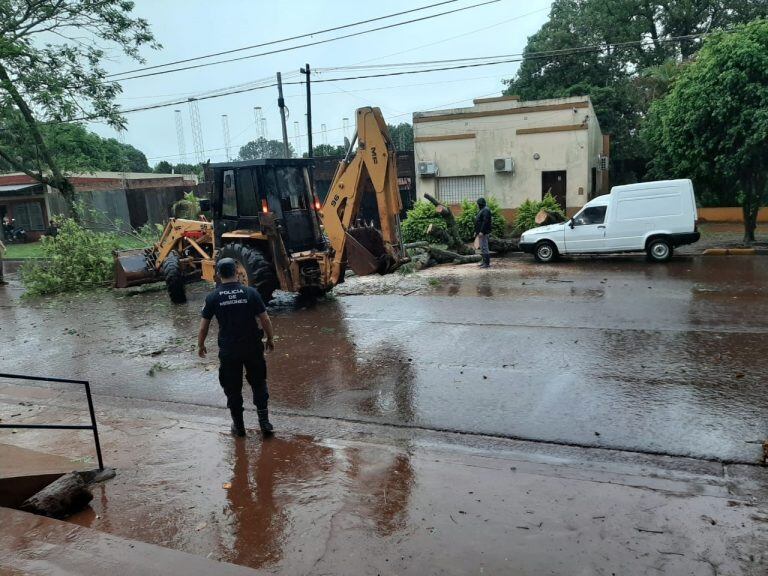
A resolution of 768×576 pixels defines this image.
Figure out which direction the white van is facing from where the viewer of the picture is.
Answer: facing to the left of the viewer

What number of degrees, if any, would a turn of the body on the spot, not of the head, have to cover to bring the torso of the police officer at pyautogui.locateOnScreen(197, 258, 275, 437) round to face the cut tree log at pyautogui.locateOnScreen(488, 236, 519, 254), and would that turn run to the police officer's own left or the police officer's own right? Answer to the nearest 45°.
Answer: approximately 45° to the police officer's own right

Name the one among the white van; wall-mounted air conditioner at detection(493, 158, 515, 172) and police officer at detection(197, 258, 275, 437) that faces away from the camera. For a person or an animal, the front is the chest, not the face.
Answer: the police officer

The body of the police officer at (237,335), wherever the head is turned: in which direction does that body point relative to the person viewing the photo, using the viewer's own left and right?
facing away from the viewer

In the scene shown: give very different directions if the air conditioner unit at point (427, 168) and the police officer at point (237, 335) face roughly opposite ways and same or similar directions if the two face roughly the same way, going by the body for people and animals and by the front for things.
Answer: very different directions

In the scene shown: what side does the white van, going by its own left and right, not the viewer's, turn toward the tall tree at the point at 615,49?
right

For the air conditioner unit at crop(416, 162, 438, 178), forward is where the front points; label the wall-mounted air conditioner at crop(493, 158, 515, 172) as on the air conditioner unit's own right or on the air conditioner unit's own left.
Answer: on the air conditioner unit's own left

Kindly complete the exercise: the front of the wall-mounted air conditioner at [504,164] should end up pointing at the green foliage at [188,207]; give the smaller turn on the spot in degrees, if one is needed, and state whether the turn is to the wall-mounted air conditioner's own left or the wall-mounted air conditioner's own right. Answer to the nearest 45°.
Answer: approximately 90° to the wall-mounted air conditioner's own right

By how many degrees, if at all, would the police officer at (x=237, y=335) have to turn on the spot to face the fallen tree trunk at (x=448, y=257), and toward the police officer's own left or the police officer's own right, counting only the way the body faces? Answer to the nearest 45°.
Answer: approximately 45° to the police officer's own right

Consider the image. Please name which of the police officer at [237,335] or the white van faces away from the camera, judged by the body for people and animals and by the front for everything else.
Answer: the police officer

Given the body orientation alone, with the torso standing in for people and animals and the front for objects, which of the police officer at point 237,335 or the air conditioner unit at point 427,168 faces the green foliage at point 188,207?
the police officer
